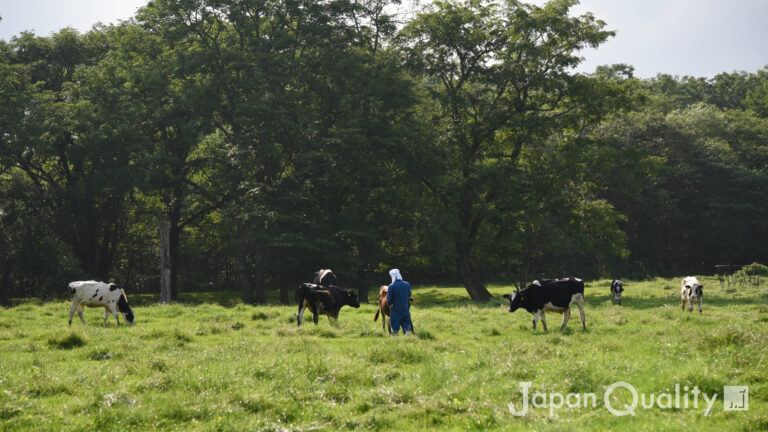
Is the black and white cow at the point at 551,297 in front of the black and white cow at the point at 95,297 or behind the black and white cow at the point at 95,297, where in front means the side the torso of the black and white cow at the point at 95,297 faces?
in front

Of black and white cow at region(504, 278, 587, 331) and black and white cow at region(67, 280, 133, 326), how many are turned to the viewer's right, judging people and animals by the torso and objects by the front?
1

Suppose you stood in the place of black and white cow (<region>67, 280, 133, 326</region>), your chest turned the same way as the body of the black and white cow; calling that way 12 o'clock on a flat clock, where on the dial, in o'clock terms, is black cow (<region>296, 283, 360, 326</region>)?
The black cow is roughly at 1 o'clock from the black and white cow.

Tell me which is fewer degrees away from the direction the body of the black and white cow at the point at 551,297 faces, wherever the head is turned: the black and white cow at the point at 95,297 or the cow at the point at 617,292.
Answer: the black and white cow

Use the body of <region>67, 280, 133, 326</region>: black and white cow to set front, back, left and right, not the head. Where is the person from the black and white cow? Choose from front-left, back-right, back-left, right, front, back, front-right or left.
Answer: front-right

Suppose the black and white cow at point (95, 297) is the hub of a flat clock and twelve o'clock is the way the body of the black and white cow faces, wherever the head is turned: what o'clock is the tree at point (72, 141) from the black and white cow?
The tree is roughly at 9 o'clock from the black and white cow.

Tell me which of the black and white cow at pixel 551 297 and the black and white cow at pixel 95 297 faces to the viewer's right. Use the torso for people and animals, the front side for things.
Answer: the black and white cow at pixel 95 297

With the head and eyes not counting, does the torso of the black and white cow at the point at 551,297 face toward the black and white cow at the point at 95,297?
yes

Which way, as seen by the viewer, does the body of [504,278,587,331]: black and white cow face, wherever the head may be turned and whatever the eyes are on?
to the viewer's left

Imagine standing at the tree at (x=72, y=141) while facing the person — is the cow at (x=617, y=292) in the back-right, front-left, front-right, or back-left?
front-left

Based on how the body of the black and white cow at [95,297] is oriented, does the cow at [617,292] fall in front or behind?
in front

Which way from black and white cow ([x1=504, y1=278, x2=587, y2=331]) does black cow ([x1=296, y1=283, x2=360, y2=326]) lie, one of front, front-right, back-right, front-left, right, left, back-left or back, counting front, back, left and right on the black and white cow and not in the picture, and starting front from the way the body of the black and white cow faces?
front

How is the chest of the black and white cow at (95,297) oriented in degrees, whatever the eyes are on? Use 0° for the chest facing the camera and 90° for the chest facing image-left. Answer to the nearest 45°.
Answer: approximately 270°
